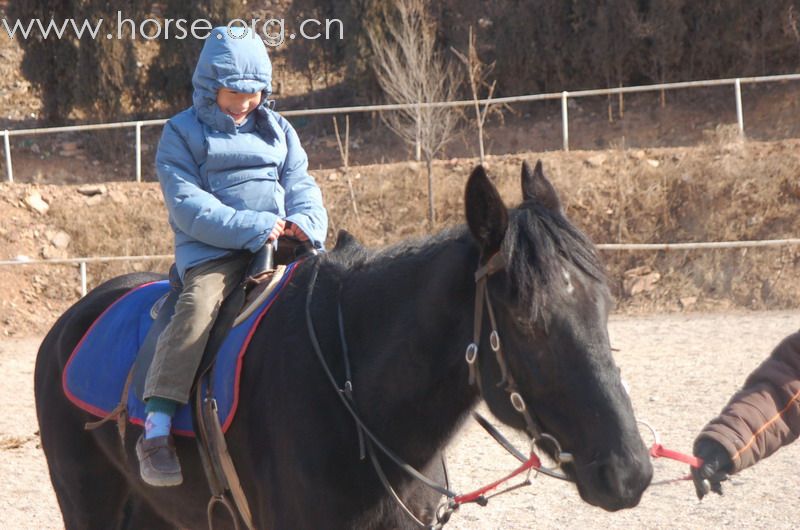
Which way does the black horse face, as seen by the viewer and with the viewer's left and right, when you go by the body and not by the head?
facing the viewer and to the right of the viewer

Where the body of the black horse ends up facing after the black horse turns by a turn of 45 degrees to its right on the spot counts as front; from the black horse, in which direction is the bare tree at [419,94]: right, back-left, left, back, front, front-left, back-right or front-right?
back
